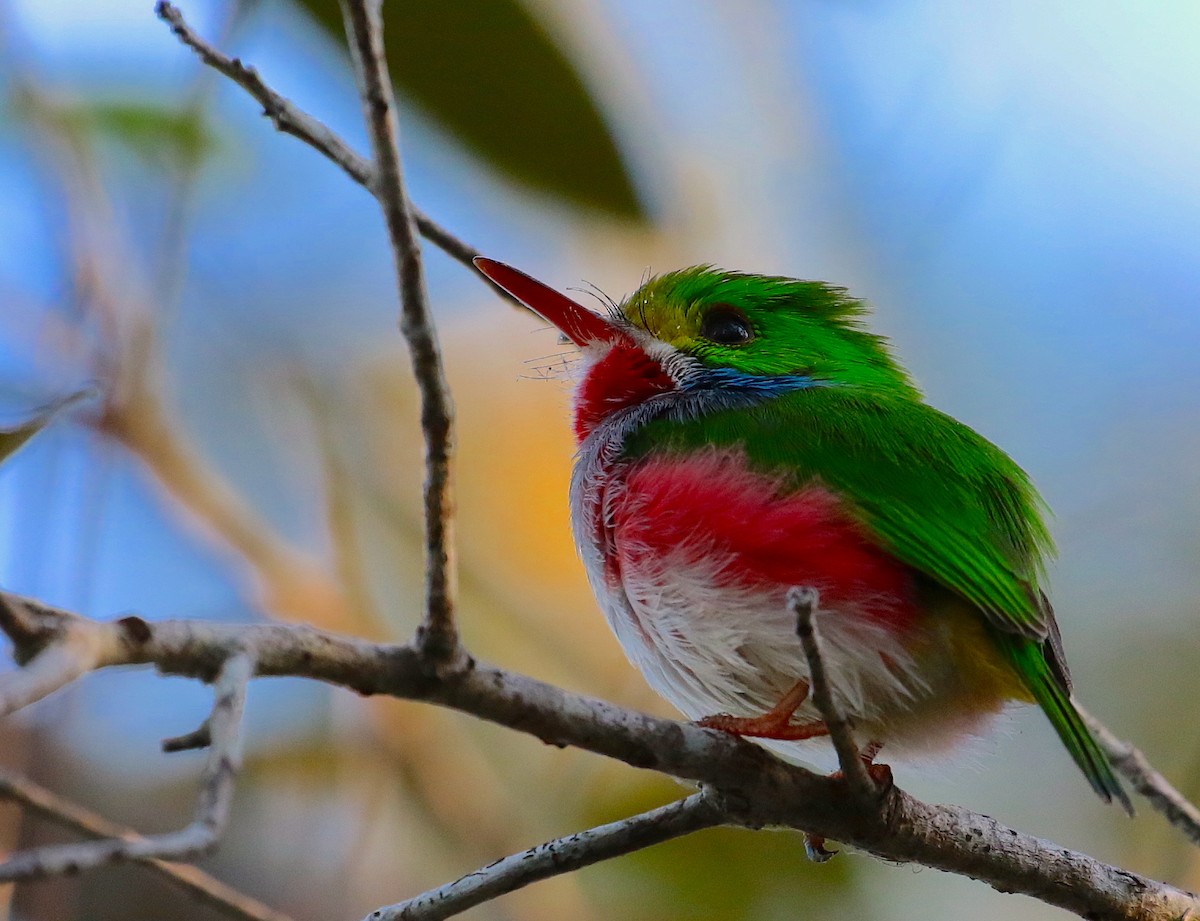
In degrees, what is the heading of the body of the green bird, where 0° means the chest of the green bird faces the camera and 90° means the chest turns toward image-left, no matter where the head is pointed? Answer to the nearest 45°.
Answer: approximately 90°
